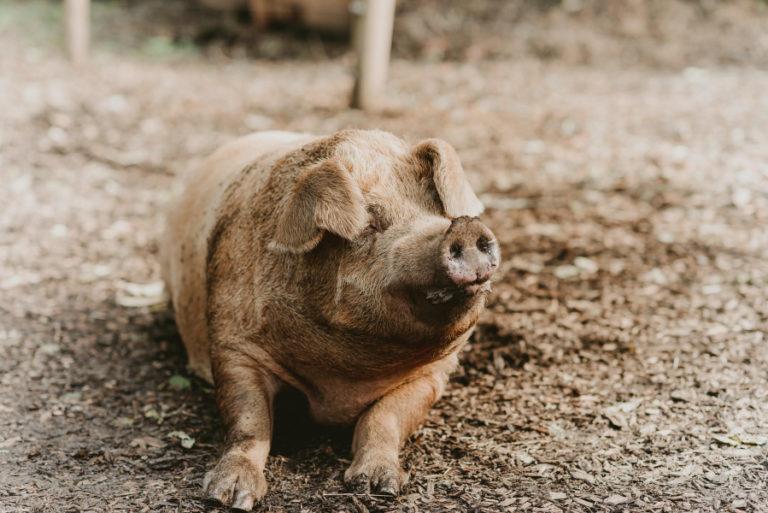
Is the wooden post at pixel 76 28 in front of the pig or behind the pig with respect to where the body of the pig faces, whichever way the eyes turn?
behind

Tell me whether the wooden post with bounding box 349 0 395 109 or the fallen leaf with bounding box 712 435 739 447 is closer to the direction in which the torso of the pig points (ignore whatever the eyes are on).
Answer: the fallen leaf

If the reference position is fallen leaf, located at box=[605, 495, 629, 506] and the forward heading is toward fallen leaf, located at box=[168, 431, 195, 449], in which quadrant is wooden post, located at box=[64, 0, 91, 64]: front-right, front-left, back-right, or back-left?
front-right

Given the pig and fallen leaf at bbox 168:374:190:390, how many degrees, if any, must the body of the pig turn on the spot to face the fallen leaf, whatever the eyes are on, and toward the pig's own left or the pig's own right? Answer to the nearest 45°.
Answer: approximately 90° to the pig's own right

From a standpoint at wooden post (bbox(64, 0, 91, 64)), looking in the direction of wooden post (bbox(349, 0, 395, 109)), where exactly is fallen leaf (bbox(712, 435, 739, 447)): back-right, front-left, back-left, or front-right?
front-right

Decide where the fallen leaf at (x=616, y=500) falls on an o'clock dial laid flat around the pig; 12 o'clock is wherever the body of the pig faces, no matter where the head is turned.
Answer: The fallen leaf is roughly at 11 o'clock from the pig.

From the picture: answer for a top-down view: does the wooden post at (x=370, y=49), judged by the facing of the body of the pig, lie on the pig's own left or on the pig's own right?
on the pig's own left

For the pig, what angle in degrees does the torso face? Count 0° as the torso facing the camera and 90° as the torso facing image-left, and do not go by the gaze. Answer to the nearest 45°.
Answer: approximately 315°
